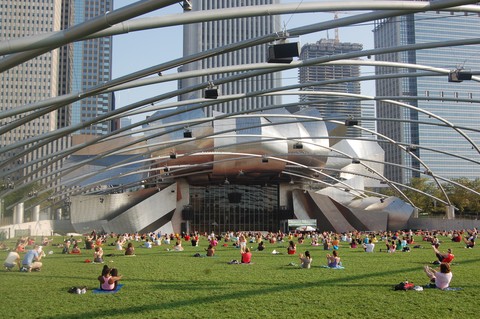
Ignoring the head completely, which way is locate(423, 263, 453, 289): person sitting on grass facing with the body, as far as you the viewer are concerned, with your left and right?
facing away from the viewer and to the left of the viewer

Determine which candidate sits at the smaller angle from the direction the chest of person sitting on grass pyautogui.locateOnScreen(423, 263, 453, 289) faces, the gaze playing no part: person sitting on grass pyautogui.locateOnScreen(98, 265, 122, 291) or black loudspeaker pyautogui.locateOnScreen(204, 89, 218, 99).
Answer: the black loudspeaker

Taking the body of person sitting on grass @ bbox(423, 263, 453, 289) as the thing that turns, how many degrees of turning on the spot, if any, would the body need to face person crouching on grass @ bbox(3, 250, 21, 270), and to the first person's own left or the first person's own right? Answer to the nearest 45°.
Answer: approximately 45° to the first person's own left

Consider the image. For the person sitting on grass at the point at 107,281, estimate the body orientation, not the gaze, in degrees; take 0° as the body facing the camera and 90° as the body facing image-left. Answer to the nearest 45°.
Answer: approximately 180°
